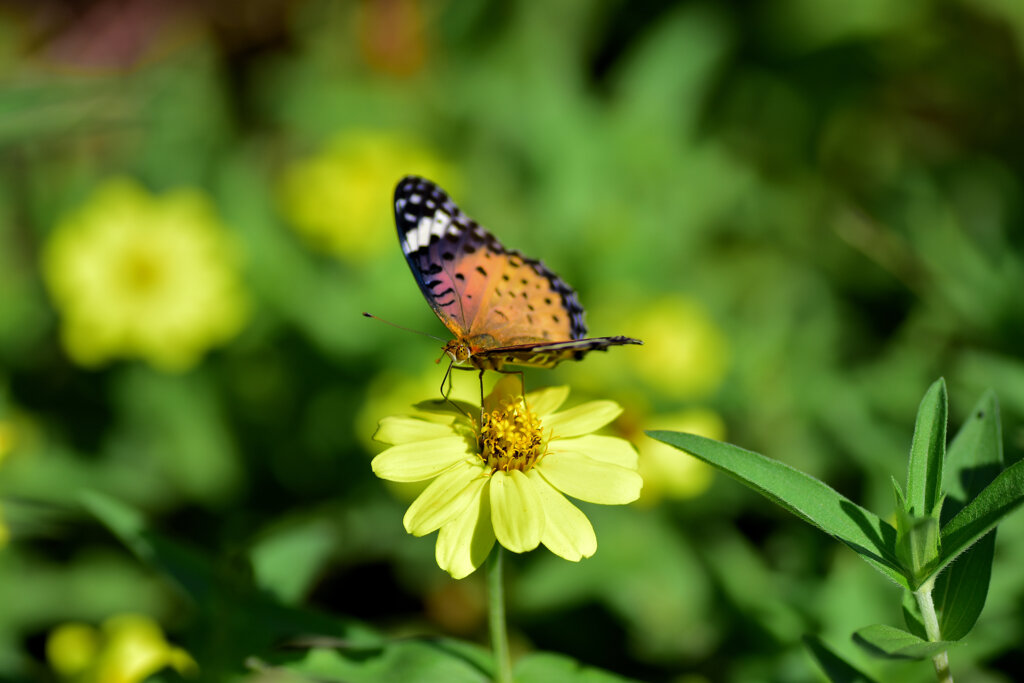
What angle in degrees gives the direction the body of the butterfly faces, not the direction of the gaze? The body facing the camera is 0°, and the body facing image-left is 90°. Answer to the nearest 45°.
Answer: approximately 90°

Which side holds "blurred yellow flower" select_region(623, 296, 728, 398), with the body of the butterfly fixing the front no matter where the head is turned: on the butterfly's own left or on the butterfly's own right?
on the butterfly's own right
